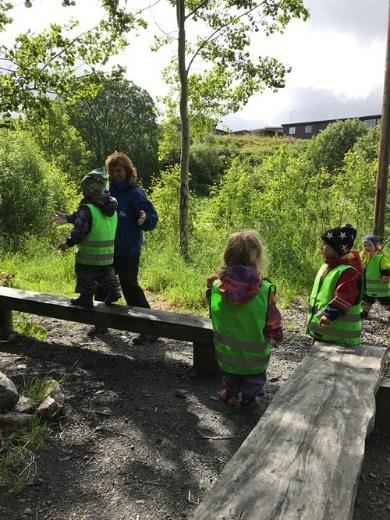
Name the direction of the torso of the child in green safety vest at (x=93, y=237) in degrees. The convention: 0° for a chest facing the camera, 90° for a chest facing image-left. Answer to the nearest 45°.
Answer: approximately 135°

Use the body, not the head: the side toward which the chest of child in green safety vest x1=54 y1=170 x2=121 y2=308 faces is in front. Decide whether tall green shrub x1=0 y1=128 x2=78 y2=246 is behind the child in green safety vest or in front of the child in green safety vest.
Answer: in front

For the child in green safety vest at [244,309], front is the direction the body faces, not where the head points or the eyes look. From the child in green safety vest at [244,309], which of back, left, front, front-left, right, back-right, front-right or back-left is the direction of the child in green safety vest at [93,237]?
front-left

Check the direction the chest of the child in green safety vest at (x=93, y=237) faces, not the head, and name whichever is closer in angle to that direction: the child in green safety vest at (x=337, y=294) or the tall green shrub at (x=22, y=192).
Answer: the tall green shrub

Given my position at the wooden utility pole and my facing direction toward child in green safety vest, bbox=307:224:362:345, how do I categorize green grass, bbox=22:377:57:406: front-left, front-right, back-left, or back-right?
front-right

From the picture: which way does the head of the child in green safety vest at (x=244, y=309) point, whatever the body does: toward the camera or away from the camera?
away from the camera

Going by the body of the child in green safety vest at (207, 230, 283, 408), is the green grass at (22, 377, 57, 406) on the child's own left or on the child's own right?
on the child's own left

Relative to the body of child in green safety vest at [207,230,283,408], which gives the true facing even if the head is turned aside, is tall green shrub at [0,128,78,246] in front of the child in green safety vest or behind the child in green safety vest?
in front

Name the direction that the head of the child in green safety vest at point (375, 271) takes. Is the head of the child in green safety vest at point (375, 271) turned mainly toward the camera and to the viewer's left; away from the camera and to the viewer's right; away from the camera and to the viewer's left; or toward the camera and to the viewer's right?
toward the camera and to the viewer's left

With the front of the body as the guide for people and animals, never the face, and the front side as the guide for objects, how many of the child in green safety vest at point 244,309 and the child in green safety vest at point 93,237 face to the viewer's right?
0

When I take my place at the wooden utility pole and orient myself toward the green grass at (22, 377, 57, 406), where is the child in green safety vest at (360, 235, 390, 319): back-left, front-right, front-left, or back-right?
front-left

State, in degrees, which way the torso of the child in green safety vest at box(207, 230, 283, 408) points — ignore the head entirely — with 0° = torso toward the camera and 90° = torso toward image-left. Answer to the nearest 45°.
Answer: approximately 180°
